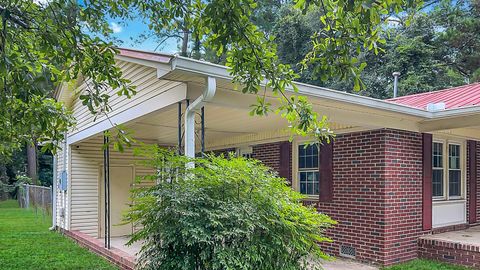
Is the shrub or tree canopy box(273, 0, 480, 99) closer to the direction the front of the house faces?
the shrub

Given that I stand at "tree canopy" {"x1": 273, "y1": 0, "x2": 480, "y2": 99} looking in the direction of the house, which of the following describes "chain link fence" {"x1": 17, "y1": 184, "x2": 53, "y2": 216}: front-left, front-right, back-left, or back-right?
front-right
